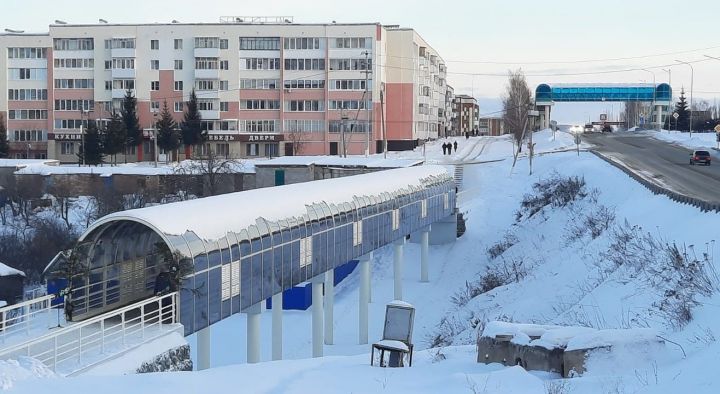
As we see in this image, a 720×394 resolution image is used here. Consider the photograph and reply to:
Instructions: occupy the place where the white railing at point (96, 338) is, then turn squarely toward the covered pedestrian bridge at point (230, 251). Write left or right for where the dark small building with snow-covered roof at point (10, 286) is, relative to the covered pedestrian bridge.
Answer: left
